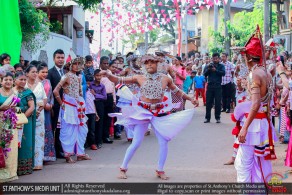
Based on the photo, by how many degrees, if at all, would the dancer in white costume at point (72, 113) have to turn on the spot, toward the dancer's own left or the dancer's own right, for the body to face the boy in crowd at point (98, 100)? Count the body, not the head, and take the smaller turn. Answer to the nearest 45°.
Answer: approximately 135° to the dancer's own left

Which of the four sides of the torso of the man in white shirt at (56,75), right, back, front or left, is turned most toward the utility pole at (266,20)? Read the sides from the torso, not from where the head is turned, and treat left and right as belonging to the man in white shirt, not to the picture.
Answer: left

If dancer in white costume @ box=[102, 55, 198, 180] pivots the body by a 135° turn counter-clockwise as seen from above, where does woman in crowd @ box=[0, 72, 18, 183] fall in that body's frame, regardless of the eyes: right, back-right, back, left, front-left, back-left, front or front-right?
back-left

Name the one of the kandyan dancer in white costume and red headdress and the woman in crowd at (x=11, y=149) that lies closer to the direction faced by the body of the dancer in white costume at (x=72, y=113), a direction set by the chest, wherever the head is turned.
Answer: the kandyan dancer in white costume and red headdress

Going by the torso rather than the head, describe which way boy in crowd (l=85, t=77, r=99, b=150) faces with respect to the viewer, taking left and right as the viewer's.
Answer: facing the viewer and to the right of the viewer

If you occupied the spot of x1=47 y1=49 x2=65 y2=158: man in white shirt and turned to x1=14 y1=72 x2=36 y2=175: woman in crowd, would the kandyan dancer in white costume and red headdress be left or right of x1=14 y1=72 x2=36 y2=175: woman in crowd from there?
left

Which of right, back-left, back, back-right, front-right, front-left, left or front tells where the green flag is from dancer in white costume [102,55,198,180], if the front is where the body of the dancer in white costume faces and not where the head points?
back-right

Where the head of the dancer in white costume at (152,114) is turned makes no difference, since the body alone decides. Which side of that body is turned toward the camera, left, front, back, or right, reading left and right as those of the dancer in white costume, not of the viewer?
front

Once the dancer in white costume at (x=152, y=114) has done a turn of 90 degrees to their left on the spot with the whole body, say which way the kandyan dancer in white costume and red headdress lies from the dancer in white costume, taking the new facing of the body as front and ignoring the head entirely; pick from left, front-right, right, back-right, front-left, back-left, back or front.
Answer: front-right

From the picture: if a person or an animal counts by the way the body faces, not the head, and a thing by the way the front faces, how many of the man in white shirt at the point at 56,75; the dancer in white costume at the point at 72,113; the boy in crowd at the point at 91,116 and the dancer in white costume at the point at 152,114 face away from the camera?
0

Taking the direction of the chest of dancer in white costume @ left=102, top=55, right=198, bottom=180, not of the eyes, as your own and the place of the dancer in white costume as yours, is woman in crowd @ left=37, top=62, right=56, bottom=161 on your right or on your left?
on your right
